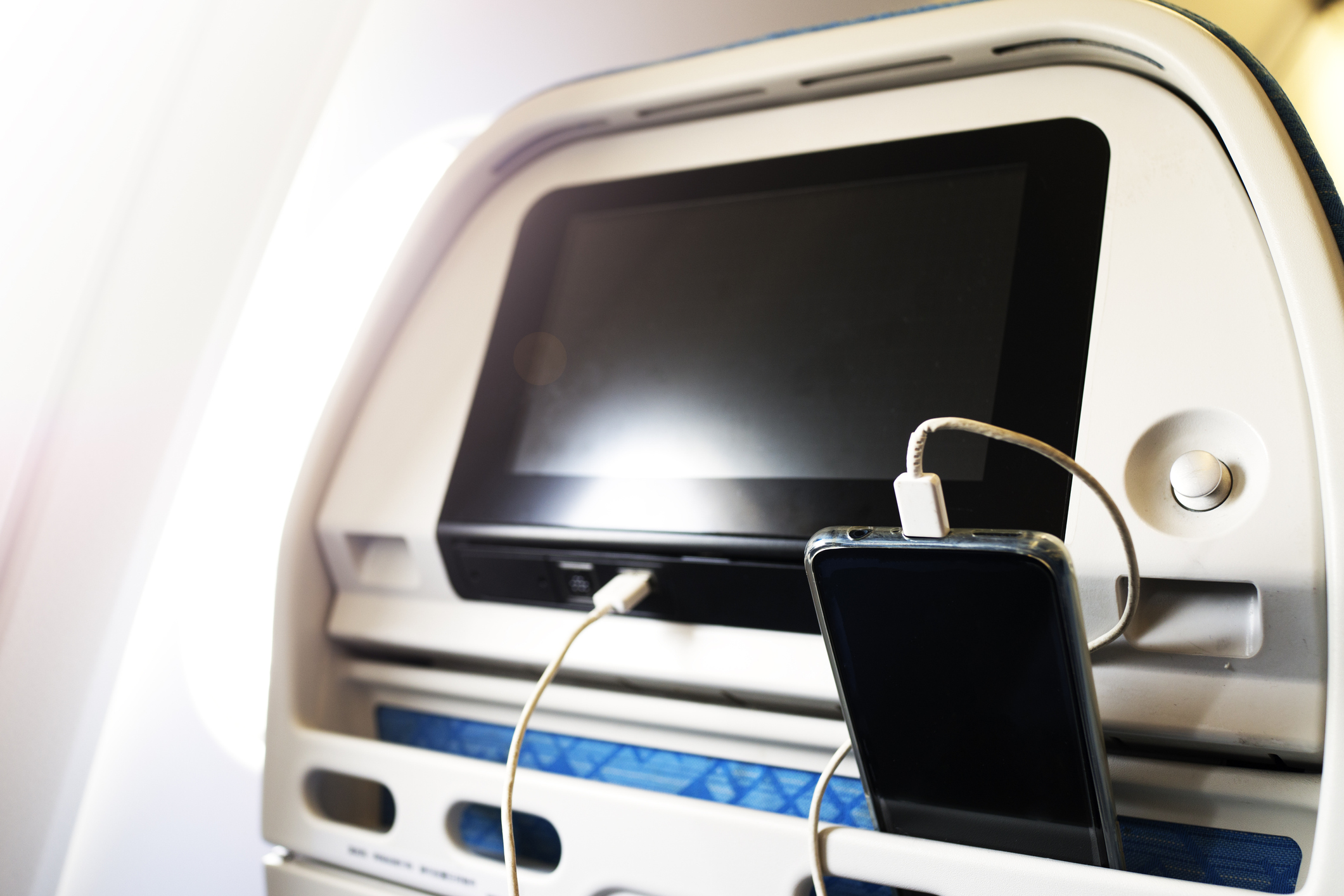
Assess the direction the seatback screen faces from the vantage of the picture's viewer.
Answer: facing the viewer and to the left of the viewer
